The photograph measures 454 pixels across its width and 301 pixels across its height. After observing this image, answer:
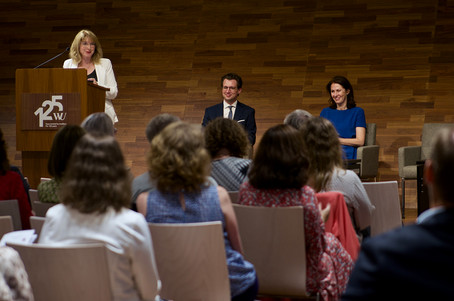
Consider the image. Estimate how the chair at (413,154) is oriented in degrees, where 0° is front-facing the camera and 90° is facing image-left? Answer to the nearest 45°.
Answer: approximately 45°

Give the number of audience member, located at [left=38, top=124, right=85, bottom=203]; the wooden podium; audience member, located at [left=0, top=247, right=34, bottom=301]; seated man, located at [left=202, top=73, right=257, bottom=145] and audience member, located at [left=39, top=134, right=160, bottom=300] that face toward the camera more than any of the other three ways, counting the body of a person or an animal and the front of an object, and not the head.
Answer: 2

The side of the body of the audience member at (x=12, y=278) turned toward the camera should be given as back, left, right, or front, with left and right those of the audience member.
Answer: back

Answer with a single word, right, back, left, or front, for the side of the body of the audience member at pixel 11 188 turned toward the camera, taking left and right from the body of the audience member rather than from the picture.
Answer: back

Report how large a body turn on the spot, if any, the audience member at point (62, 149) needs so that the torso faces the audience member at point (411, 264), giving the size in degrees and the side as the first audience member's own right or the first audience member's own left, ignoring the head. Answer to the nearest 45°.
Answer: approximately 180°

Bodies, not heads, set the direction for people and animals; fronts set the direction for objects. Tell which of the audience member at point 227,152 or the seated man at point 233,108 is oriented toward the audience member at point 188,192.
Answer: the seated man

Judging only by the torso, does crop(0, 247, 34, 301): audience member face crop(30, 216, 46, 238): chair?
yes

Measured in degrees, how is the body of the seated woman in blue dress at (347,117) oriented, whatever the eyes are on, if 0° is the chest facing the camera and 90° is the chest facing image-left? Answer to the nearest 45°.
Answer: approximately 45°

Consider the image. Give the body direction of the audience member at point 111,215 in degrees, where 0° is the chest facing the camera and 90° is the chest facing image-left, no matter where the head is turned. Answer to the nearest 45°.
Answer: approximately 180°

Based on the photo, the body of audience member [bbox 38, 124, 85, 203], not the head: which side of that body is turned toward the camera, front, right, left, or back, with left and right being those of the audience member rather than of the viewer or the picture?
back

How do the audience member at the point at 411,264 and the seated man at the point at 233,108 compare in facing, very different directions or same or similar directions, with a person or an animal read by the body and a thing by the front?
very different directions
